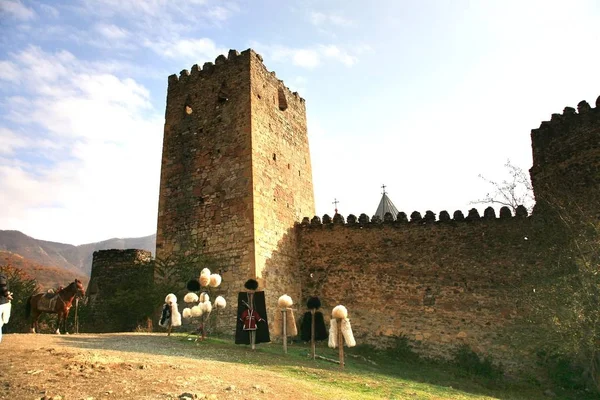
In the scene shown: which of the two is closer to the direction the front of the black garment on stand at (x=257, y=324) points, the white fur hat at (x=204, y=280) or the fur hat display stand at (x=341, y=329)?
the fur hat display stand

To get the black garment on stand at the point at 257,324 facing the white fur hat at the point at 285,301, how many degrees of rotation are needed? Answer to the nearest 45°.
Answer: approximately 45° to its left

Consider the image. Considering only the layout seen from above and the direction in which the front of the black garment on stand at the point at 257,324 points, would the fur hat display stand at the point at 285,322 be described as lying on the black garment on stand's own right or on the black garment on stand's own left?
on the black garment on stand's own left

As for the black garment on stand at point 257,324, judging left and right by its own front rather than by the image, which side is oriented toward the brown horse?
right

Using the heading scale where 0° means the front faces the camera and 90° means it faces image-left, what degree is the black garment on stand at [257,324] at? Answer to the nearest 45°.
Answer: approximately 0°

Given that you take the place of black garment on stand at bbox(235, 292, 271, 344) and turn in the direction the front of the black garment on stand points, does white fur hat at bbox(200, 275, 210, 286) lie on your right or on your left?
on your right

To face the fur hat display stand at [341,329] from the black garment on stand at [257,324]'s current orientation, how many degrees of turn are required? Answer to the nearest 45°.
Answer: approximately 45° to its left
